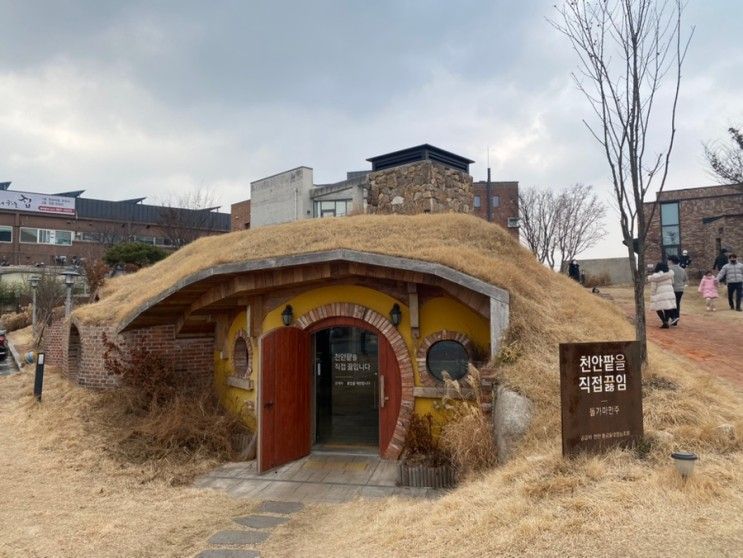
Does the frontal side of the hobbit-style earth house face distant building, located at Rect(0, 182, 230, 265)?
no

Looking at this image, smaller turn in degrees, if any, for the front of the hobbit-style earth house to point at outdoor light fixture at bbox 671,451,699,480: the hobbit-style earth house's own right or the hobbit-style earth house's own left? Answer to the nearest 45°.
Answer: approximately 45° to the hobbit-style earth house's own left

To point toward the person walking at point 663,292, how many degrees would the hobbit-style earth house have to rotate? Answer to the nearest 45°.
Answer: approximately 90° to its left

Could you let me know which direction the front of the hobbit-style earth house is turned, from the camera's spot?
facing the viewer
